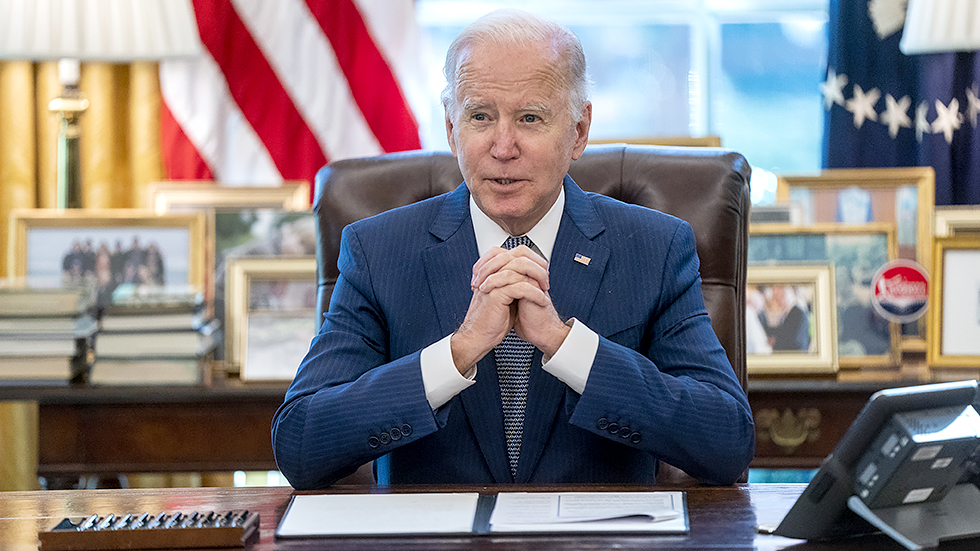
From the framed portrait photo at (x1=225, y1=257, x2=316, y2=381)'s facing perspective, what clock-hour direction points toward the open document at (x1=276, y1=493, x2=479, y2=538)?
The open document is roughly at 12 o'clock from the framed portrait photo.

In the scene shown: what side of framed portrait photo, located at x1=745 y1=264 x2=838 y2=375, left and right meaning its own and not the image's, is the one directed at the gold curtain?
right

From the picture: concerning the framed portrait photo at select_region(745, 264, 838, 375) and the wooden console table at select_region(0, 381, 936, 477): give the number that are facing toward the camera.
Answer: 2

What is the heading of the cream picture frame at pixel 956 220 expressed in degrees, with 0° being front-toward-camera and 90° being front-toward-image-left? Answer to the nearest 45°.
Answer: approximately 0°

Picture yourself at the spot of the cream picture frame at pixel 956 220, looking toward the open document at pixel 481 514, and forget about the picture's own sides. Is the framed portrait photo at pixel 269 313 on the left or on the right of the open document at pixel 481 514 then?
right

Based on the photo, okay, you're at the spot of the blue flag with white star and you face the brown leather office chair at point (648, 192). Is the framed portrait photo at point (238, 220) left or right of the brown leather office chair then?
right

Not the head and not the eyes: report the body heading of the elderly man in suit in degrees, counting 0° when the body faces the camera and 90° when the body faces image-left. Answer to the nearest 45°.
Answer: approximately 0°
